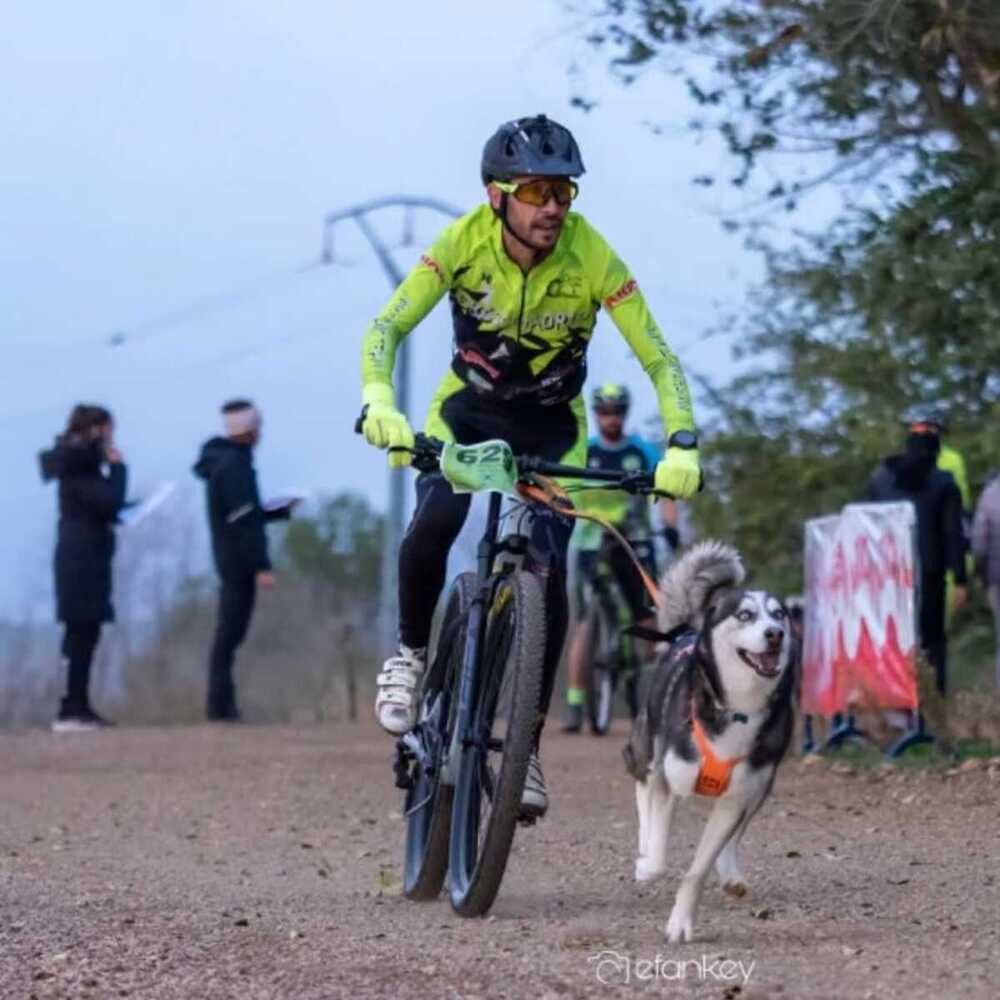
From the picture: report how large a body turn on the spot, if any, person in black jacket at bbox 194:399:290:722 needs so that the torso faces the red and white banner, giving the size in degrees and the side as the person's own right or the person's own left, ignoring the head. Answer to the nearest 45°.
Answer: approximately 45° to the person's own right

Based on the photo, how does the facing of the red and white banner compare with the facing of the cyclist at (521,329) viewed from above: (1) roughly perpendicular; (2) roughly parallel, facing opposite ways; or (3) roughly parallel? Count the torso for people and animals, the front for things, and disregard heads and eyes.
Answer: roughly parallel

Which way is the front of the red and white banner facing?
toward the camera

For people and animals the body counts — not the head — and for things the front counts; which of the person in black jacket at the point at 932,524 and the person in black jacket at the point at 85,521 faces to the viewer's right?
the person in black jacket at the point at 85,521

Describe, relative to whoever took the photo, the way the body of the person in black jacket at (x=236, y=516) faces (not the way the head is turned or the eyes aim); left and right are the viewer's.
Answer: facing to the right of the viewer

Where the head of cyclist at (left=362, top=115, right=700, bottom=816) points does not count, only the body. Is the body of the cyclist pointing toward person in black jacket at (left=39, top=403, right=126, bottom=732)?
no

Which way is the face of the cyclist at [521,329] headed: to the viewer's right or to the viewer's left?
to the viewer's right

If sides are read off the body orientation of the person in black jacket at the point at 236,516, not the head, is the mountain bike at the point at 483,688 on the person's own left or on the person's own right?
on the person's own right

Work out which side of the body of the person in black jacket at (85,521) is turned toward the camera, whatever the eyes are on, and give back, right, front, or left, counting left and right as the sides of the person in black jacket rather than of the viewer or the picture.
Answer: right

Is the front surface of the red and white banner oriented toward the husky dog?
yes

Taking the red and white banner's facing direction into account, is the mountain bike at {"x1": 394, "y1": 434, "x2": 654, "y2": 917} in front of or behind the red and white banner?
in front

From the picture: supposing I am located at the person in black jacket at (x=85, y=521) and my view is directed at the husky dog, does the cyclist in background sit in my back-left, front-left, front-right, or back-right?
front-left

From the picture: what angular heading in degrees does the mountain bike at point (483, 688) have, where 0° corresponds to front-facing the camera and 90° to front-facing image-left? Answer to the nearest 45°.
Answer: approximately 0°

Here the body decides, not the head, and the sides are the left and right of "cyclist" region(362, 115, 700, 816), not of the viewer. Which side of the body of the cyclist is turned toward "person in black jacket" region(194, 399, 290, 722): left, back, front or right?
back

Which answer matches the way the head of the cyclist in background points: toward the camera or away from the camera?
toward the camera

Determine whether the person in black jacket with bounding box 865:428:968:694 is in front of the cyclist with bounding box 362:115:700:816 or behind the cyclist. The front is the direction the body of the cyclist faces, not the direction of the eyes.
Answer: behind
